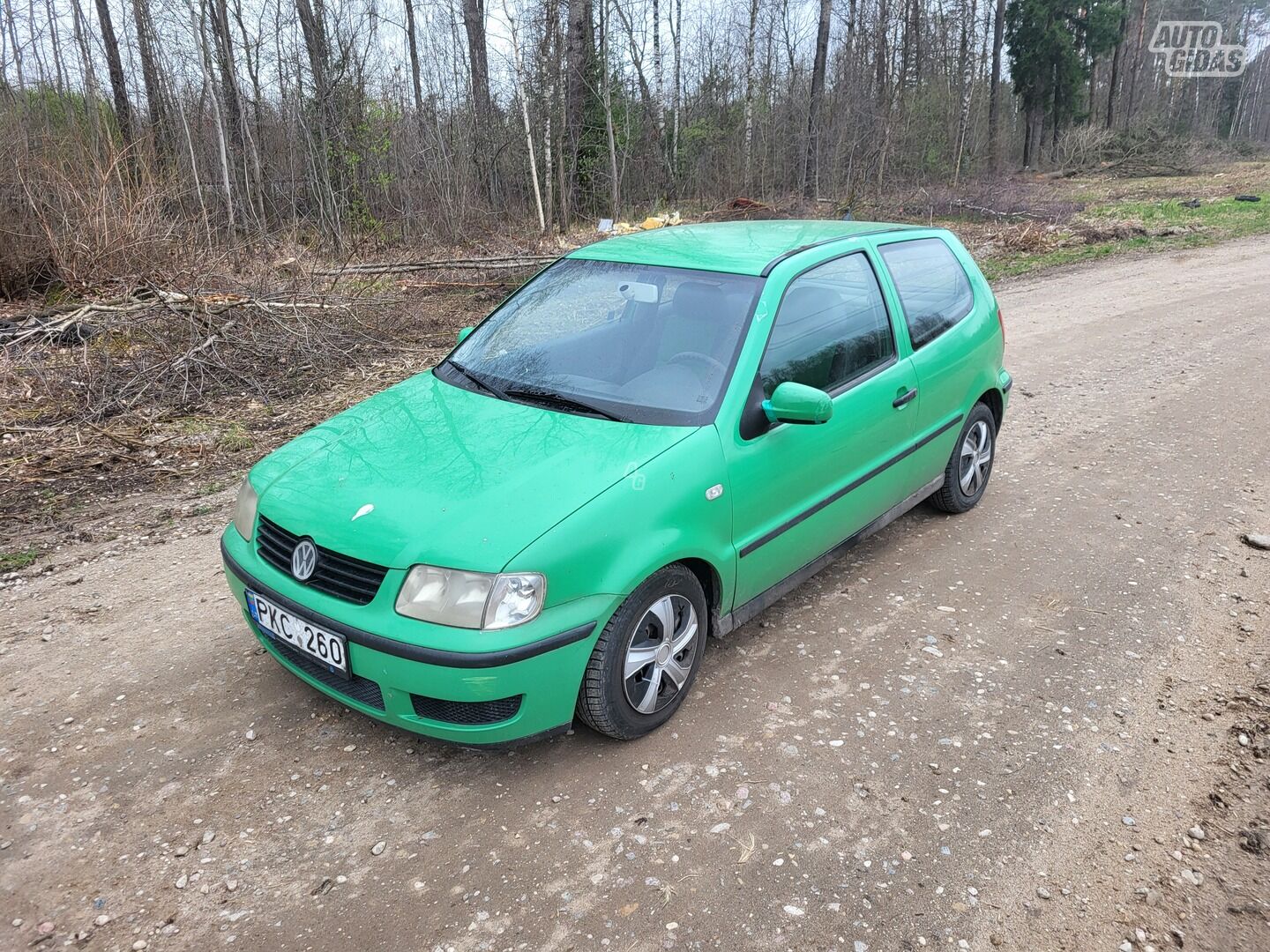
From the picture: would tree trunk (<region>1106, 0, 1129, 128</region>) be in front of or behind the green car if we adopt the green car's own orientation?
behind

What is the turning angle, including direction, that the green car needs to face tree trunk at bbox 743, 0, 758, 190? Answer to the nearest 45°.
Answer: approximately 135° to its right

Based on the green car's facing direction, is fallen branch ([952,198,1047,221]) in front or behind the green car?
behind

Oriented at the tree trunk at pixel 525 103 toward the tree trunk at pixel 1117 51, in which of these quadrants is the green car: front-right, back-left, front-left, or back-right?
back-right

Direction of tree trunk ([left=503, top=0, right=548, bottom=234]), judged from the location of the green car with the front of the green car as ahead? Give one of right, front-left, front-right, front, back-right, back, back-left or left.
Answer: back-right

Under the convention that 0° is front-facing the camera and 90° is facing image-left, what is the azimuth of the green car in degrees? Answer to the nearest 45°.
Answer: approximately 45°

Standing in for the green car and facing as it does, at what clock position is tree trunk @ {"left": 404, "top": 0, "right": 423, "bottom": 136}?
The tree trunk is roughly at 4 o'clock from the green car.

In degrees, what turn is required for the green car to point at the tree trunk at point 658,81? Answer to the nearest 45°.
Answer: approximately 135° to its right

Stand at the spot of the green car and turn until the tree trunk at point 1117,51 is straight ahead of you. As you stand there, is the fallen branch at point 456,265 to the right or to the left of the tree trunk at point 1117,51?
left

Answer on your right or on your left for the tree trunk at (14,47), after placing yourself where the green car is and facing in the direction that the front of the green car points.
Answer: on your right
